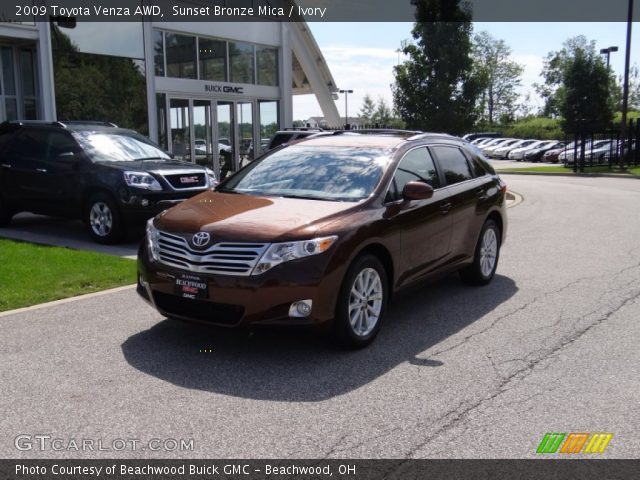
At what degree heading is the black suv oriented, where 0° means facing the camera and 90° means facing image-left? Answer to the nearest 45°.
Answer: approximately 315°

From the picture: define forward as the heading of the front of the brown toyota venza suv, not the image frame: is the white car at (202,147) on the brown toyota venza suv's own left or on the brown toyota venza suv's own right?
on the brown toyota venza suv's own right

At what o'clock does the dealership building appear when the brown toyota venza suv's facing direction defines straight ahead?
The dealership building is roughly at 4 o'clock from the brown toyota venza suv.

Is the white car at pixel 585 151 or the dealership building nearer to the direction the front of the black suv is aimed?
the white car

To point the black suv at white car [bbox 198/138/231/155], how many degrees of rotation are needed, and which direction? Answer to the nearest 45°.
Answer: approximately 135° to its left

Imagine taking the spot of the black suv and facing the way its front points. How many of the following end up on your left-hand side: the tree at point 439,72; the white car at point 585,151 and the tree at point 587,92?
3

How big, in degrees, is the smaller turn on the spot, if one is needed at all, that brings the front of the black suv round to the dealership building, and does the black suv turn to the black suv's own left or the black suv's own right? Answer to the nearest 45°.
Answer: approximately 135° to the black suv's own left

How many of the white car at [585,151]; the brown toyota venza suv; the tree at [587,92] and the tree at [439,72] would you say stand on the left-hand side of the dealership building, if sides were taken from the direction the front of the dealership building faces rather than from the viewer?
3

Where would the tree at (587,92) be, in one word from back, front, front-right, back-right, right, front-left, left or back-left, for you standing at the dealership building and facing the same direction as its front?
left

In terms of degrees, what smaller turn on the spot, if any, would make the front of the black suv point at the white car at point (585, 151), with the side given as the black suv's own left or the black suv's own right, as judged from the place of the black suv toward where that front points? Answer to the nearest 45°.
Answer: approximately 90° to the black suv's own left

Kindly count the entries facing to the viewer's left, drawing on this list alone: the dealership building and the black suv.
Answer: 0

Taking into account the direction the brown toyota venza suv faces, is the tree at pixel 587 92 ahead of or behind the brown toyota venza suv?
behind
